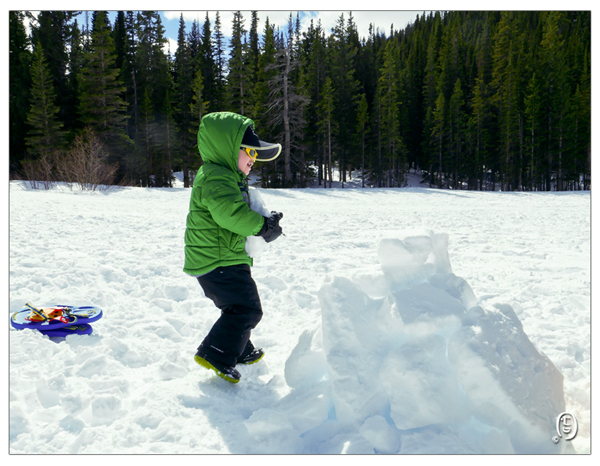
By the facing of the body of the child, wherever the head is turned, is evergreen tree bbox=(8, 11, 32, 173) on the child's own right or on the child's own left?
on the child's own left

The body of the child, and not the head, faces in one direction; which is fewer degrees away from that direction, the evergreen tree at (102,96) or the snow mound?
the snow mound

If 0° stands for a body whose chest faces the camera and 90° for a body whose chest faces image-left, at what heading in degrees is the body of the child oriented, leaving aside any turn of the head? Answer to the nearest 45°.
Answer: approximately 270°

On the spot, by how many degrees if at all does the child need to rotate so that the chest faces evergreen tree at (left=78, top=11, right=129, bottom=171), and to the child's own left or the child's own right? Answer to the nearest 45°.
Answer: approximately 90° to the child's own left

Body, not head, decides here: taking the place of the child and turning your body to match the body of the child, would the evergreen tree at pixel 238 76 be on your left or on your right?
on your left

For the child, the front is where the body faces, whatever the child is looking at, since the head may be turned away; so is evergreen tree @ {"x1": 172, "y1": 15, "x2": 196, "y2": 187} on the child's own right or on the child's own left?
on the child's own left

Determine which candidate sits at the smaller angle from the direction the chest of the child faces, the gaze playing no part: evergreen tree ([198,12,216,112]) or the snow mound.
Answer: the snow mound

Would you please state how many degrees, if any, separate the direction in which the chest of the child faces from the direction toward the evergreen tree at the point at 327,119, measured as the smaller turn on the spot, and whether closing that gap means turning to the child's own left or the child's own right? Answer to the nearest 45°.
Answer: approximately 90° to the child's own left

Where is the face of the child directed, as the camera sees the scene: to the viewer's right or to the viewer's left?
to the viewer's right

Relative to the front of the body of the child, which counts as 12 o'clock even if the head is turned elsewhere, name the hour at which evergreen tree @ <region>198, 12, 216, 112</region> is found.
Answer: The evergreen tree is roughly at 9 o'clock from the child.

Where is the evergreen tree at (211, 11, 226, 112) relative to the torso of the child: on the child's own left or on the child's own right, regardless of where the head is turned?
on the child's own left
